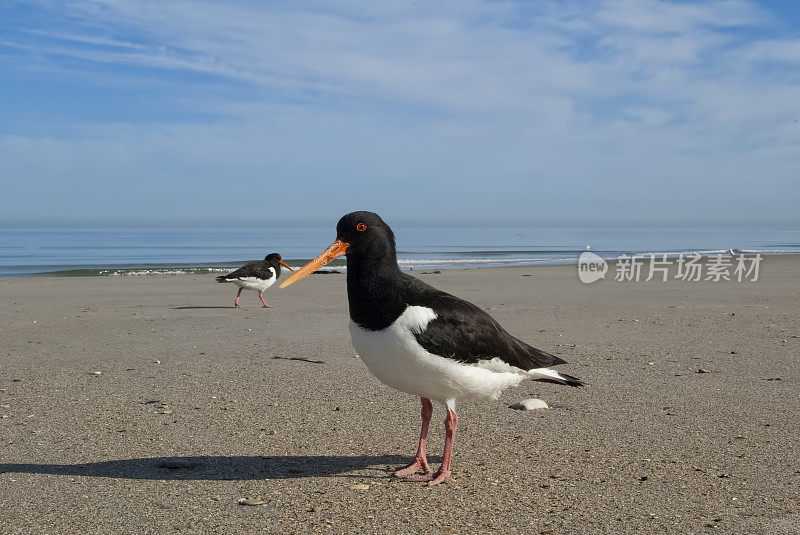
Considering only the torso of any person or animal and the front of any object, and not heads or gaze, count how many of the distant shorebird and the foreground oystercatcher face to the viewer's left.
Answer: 1

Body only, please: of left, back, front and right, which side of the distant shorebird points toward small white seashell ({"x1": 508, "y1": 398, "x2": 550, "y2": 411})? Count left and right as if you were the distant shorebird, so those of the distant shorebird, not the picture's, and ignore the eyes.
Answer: right

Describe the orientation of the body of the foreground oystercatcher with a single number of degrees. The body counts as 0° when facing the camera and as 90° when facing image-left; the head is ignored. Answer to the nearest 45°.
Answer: approximately 90°

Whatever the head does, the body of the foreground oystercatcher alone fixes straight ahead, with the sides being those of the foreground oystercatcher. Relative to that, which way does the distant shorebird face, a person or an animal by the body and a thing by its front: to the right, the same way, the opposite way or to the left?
the opposite way

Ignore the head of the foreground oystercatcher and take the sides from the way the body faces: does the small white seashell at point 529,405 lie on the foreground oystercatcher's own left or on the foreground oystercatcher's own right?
on the foreground oystercatcher's own right

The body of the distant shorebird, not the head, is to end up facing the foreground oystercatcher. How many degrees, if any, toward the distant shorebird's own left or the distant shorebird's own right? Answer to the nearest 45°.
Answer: approximately 90° to the distant shorebird's own right

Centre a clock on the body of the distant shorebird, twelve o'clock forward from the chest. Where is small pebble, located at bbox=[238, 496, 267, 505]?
The small pebble is roughly at 3 o'clock from the distant shorebird.

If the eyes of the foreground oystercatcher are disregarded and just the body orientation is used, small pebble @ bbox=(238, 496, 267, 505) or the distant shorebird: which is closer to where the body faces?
the small pebble

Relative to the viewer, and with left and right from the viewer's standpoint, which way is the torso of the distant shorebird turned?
facing to the right of the viewer

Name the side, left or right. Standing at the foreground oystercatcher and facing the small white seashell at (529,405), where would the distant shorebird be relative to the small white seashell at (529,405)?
left

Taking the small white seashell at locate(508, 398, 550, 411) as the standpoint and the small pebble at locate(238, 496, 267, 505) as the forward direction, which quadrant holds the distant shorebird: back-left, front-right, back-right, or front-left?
back-right

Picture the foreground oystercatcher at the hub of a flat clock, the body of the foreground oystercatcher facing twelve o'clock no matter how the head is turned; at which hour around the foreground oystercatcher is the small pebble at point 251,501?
The small pebble is roughly at 11 o'clock from the foreground oystercatcher.
